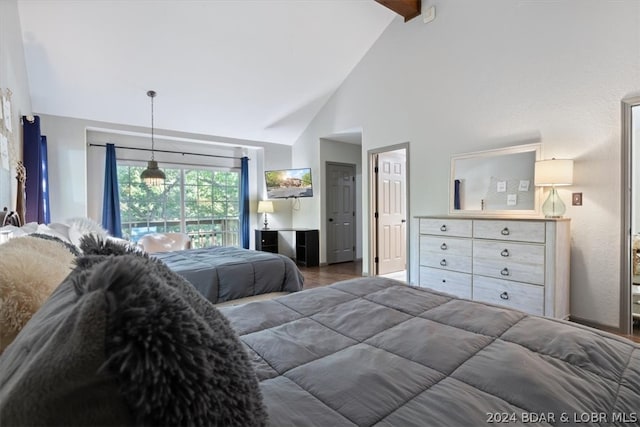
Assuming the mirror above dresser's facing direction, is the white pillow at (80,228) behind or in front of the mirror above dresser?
in front

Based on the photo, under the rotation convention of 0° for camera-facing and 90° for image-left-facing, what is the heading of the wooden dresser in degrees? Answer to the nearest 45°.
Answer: approximately 45°

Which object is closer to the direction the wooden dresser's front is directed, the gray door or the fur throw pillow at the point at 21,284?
the fur throw pillow

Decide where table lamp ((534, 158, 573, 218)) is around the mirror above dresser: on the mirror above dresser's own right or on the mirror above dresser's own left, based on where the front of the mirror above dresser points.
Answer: on the mirror above dresser's own left

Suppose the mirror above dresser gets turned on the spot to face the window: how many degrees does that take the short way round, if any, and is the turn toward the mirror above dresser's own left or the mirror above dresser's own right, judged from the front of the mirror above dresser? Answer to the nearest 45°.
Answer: approximately 45° to the mirror above dresser's own right

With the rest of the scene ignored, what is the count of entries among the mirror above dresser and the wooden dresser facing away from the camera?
0

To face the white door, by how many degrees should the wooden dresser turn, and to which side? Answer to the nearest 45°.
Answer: approximately 90° to its right

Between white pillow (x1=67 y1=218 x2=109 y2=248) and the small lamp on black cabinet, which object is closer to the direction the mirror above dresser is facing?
the white pillow

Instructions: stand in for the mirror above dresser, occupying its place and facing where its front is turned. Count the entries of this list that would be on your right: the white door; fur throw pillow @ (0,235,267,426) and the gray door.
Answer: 2

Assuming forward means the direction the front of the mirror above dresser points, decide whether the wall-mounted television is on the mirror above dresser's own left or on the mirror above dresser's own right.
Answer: on the mirror above dresser's own right

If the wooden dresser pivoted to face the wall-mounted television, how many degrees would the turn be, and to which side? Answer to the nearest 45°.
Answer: approximately 90° to its right

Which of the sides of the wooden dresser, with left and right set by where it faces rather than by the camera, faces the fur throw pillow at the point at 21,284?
front

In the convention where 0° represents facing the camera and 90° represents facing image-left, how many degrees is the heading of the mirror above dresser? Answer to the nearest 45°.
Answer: approximately 45°

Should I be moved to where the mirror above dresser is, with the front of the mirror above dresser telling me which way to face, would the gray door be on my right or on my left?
on my right

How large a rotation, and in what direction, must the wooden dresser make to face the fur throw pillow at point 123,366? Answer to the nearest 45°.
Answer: approximately 45° to its left

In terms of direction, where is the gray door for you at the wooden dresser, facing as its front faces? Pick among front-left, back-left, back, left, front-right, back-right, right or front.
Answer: right

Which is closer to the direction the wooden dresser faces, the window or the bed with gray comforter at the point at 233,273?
the bed with gray comforter

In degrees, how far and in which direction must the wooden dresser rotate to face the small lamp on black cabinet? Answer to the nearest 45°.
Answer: approximately 45° to its right

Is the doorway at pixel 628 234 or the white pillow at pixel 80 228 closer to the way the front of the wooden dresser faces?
the white pillow
